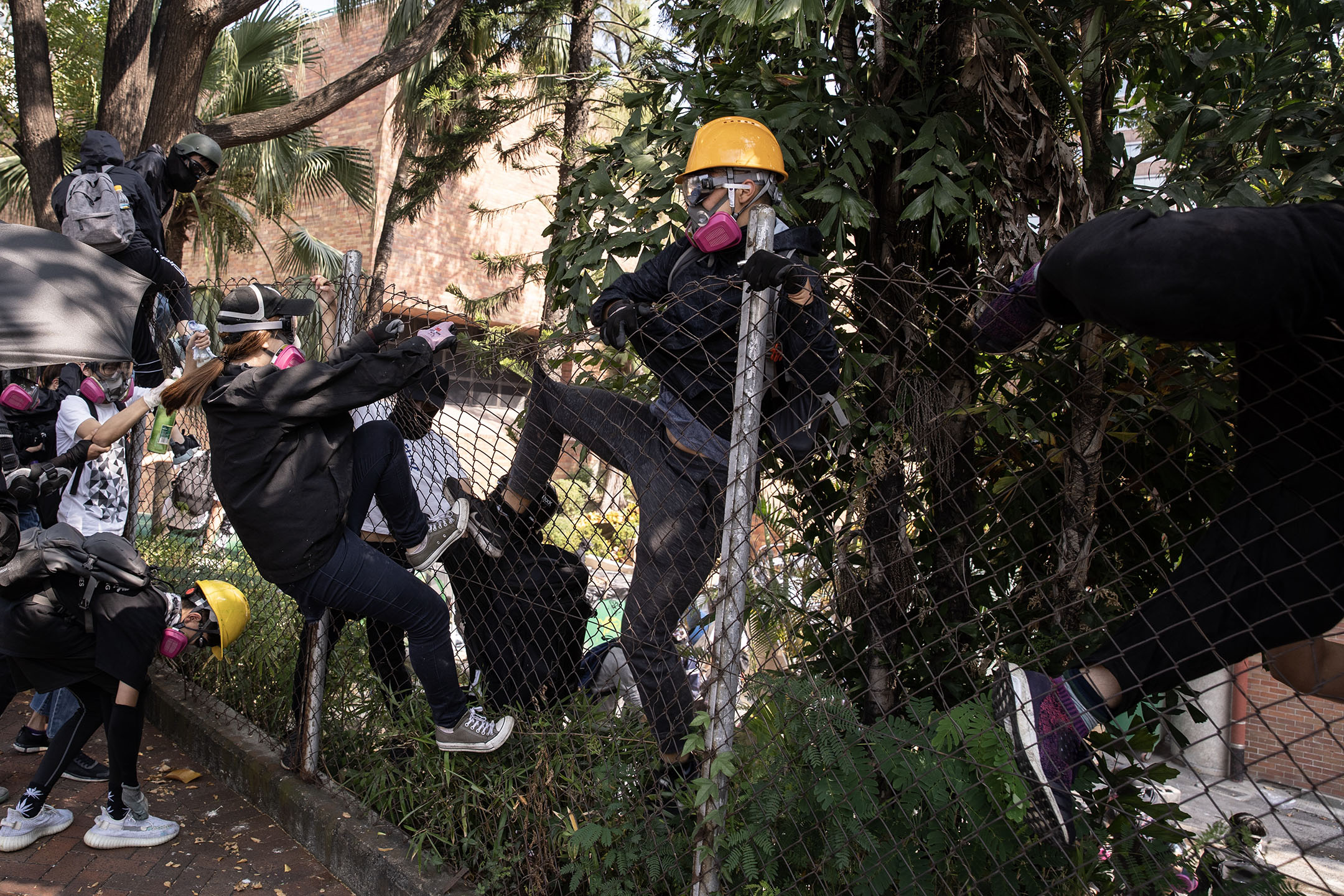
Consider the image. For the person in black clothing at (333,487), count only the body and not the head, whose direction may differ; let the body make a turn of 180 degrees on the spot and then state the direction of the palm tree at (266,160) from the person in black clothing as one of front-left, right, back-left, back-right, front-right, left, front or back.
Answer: right

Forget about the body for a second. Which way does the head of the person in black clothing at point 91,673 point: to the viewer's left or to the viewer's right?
to the viewer's right

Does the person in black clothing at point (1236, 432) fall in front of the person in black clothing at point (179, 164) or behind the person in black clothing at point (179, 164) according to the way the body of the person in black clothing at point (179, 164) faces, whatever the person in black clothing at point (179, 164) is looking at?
in front

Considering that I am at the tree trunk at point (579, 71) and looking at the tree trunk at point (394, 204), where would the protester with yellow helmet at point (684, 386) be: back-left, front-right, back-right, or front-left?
back-left

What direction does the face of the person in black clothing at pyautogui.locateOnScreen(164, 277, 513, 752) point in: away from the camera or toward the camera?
away from the camera

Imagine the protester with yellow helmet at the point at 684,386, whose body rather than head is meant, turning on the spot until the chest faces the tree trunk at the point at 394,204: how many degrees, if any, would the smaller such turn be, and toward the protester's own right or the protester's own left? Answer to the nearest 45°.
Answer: approximately 135° to the protester's own right

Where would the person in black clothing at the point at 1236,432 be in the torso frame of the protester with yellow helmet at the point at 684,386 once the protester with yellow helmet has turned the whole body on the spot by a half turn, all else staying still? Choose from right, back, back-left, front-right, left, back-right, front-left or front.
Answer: right

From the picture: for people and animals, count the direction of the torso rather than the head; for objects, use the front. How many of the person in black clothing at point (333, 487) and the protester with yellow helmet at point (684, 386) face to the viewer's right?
1

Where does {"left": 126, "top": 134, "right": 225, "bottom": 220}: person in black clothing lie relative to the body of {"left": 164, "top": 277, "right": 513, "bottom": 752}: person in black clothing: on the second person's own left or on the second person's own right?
on the second person's own left

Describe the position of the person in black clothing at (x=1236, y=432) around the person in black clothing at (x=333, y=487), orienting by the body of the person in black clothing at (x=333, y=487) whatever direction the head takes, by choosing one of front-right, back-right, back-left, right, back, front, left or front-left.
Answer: front-right

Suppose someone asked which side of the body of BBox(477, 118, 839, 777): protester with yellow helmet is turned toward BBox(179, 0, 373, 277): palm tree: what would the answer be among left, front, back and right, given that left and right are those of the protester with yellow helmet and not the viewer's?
right

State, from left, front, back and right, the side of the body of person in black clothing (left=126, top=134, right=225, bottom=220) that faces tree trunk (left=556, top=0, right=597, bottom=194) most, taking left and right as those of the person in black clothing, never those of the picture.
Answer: left

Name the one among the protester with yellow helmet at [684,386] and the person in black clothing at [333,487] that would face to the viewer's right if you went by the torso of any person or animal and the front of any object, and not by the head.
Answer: the person in black clothing

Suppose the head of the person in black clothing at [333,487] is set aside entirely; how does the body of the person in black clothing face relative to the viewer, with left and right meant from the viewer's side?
facing to the right of the viewer
